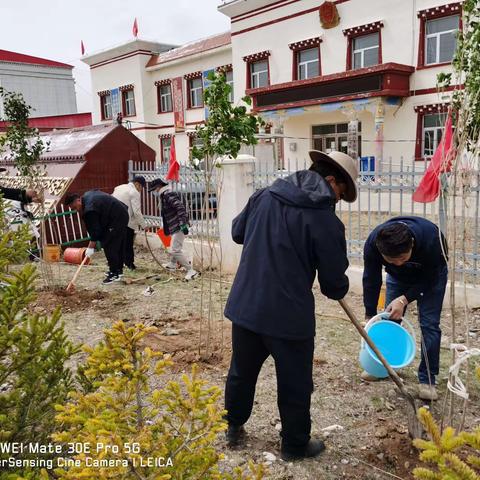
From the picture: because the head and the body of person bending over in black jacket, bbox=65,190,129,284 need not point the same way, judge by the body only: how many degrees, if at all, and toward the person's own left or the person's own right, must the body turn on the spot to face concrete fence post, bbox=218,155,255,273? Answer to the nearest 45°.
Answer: approximately 180°

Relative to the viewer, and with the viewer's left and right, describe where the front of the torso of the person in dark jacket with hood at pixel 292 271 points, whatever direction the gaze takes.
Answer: facing away from the viewer and to the right of the viewer

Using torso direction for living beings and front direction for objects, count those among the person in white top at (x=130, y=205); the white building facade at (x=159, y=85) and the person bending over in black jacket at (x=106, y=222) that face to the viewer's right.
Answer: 1

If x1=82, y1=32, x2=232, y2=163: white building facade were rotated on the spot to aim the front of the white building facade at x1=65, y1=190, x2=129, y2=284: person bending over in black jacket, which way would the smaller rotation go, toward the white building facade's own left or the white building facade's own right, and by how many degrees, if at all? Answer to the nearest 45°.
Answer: approximately 45° to the white building facade's own left

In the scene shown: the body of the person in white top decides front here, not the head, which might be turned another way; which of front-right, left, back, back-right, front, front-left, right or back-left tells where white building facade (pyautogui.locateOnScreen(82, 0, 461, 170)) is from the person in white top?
front-left
